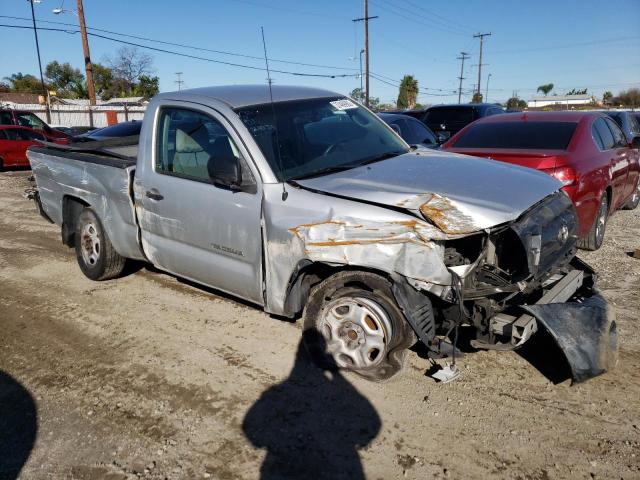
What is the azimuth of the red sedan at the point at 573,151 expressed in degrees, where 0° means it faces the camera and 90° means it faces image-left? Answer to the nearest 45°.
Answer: approximately 225°

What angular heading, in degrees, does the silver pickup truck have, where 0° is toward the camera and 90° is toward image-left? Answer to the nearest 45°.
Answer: approximately 315°

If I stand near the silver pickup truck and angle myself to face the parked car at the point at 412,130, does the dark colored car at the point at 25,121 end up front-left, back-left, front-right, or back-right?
front-left

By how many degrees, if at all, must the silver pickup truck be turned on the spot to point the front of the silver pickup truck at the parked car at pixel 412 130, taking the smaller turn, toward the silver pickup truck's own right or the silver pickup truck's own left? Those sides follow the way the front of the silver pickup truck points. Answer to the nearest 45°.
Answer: approximately 135° to the silver pickup truck's own left

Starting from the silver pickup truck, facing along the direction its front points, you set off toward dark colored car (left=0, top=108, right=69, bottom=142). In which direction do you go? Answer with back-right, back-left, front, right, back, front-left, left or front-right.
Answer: back

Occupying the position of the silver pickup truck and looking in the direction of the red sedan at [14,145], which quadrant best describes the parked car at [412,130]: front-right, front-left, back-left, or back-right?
front-right
